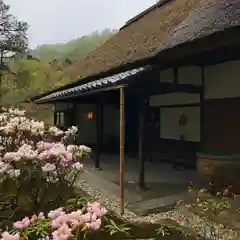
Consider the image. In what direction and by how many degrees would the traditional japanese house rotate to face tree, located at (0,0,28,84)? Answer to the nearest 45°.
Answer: approximately 90° to its right

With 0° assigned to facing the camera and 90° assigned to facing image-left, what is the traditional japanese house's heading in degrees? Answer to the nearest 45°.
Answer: approximately 45°

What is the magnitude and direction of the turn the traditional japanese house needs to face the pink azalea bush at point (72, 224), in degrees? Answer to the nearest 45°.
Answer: approximately 45° to its left

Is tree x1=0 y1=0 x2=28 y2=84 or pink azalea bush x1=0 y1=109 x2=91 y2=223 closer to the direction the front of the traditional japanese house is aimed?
the pink azalea bush

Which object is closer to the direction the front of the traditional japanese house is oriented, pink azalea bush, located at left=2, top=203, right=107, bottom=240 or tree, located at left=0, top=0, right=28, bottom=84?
the pink azalea bush

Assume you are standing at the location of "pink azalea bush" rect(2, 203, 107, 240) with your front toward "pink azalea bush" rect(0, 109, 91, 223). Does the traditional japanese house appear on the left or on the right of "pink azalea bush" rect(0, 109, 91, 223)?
right

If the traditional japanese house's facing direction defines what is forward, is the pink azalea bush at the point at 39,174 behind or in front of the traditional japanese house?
in front
